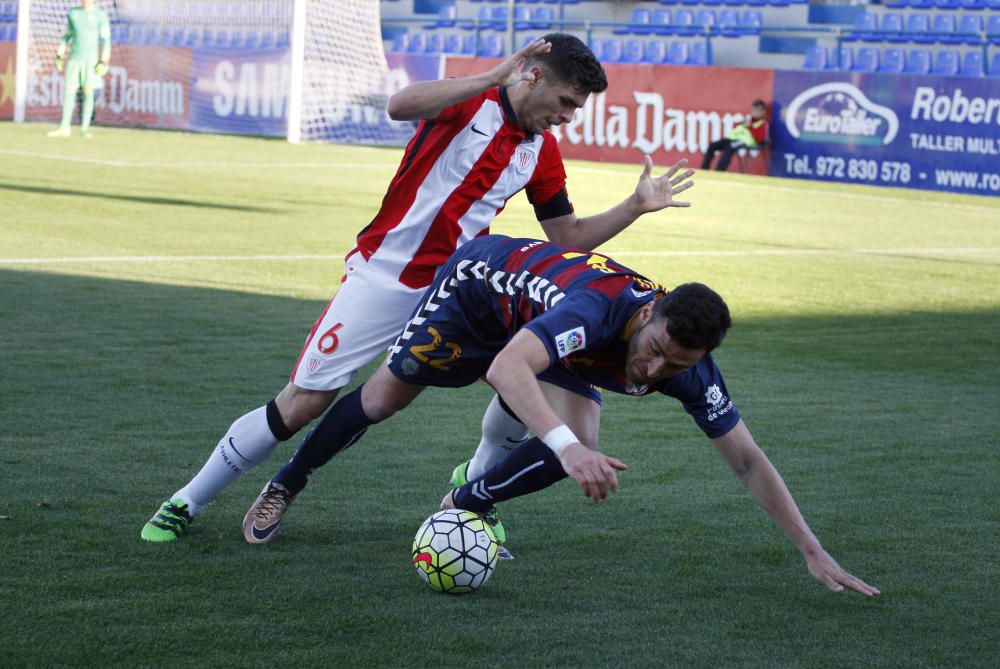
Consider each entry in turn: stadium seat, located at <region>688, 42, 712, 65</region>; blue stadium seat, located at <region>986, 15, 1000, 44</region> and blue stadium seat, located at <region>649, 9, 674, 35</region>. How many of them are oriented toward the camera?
3

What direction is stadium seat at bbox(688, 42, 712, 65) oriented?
toward the camera

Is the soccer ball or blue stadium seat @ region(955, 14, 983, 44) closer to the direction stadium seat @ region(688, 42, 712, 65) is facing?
the soccer ball

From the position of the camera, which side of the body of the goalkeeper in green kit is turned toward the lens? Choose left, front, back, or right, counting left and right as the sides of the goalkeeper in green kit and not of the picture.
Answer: front

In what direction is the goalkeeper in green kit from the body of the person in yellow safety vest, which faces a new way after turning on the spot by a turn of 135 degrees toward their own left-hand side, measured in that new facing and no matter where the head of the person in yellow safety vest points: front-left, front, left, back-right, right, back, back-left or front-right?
back

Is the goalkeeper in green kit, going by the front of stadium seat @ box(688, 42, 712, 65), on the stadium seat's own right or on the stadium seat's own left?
on the stadium seat's own right

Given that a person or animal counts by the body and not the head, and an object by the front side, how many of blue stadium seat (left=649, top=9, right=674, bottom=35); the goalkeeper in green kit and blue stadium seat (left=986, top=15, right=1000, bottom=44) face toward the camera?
3

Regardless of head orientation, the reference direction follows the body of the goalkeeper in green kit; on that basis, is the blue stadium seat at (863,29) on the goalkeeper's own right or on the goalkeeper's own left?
on the goalkeeper's own left

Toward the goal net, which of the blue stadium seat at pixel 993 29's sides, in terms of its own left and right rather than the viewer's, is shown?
right

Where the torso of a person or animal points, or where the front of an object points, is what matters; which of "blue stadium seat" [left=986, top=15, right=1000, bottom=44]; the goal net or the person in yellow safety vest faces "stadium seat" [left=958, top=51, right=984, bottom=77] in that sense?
the blue stadium seat

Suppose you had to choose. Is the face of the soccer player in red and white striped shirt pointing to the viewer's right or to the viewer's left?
to the viewer's right

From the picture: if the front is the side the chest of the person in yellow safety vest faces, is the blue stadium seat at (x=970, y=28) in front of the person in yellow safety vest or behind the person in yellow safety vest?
behind

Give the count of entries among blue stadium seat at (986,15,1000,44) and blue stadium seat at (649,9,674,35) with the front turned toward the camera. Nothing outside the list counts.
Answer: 2
